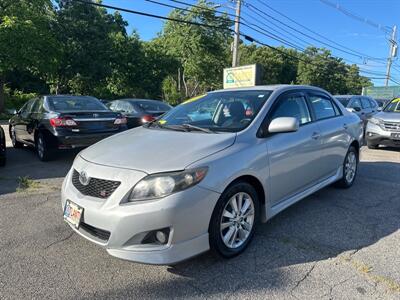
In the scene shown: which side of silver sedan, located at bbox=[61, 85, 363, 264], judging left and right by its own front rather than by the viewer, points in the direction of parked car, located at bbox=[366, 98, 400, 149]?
back

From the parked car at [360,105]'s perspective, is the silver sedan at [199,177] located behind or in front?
in front

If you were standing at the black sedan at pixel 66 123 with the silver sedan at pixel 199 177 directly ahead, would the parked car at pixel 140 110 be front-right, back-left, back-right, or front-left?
back-left

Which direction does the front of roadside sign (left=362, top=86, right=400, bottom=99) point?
toward the camera

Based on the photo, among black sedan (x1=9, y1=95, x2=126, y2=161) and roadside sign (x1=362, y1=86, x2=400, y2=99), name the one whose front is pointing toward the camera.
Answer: the roadside sign

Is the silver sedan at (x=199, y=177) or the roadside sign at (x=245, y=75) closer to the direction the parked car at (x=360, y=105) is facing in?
the silver sedan

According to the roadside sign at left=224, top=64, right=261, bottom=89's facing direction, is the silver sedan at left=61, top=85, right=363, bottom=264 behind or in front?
in front

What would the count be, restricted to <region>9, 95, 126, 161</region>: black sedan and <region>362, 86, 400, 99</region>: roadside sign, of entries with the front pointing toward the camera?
1

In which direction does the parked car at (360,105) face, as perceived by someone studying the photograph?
facing the viewer and to the left of the viewer
